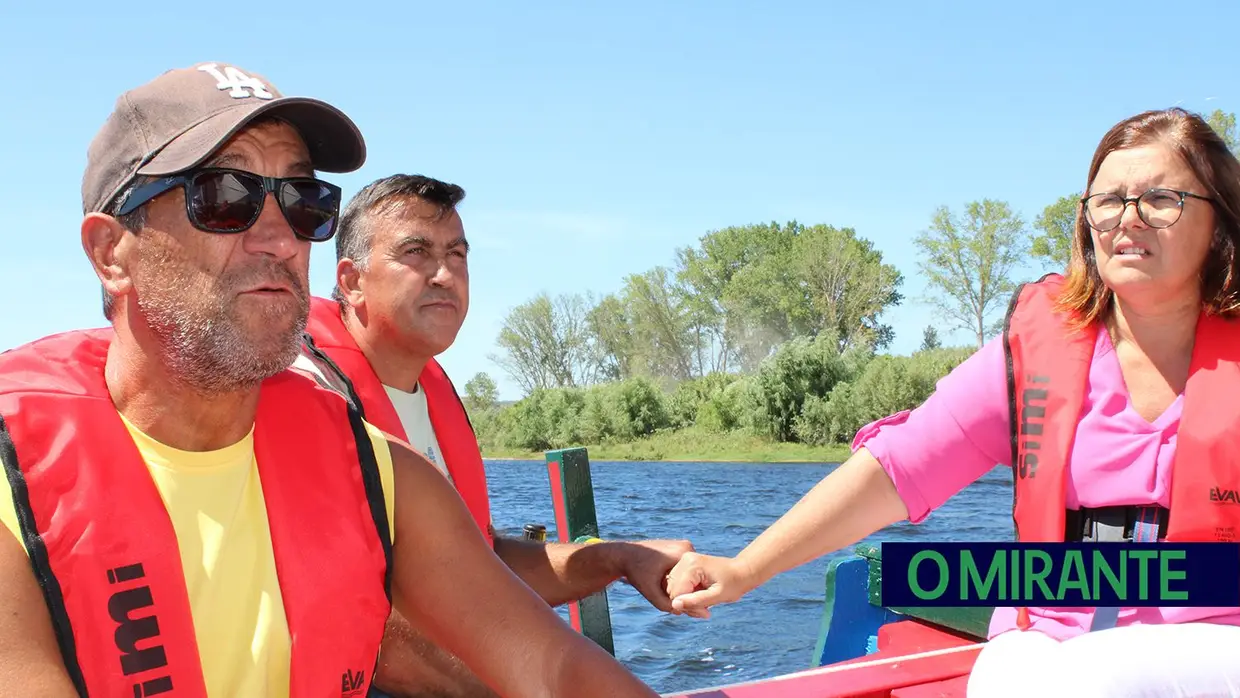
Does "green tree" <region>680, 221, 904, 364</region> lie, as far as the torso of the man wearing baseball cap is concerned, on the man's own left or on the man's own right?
on the man's own left

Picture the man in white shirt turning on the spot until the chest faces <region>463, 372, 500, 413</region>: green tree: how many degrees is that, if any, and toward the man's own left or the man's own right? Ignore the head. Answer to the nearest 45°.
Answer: approximately 135° to the man's own left

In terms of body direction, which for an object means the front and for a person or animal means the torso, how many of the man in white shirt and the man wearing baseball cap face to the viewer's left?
0

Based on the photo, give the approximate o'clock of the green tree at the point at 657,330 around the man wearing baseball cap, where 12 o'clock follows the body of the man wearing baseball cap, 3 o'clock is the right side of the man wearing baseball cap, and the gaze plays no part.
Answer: The green tree is roughly at 8 o'clock from the man wearing baseball cap.

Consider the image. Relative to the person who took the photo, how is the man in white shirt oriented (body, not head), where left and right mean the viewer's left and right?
facing the viewer and to the right of the viewer

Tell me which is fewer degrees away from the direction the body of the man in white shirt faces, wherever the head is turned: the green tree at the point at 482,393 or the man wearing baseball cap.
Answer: the man wearing baseball cap

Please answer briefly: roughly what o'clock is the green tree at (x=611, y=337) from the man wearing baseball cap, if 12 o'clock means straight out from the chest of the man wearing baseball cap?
The green tree is roughly at 8 o'clock from the man wearing baseball cap.

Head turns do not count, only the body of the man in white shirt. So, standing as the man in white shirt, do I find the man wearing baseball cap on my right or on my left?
on my right

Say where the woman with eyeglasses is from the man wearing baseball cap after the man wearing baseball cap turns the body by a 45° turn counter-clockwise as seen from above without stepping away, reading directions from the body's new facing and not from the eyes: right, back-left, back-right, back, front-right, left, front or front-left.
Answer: front

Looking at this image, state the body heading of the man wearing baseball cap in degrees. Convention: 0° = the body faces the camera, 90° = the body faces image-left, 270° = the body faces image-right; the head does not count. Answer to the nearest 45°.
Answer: approximately 315°
